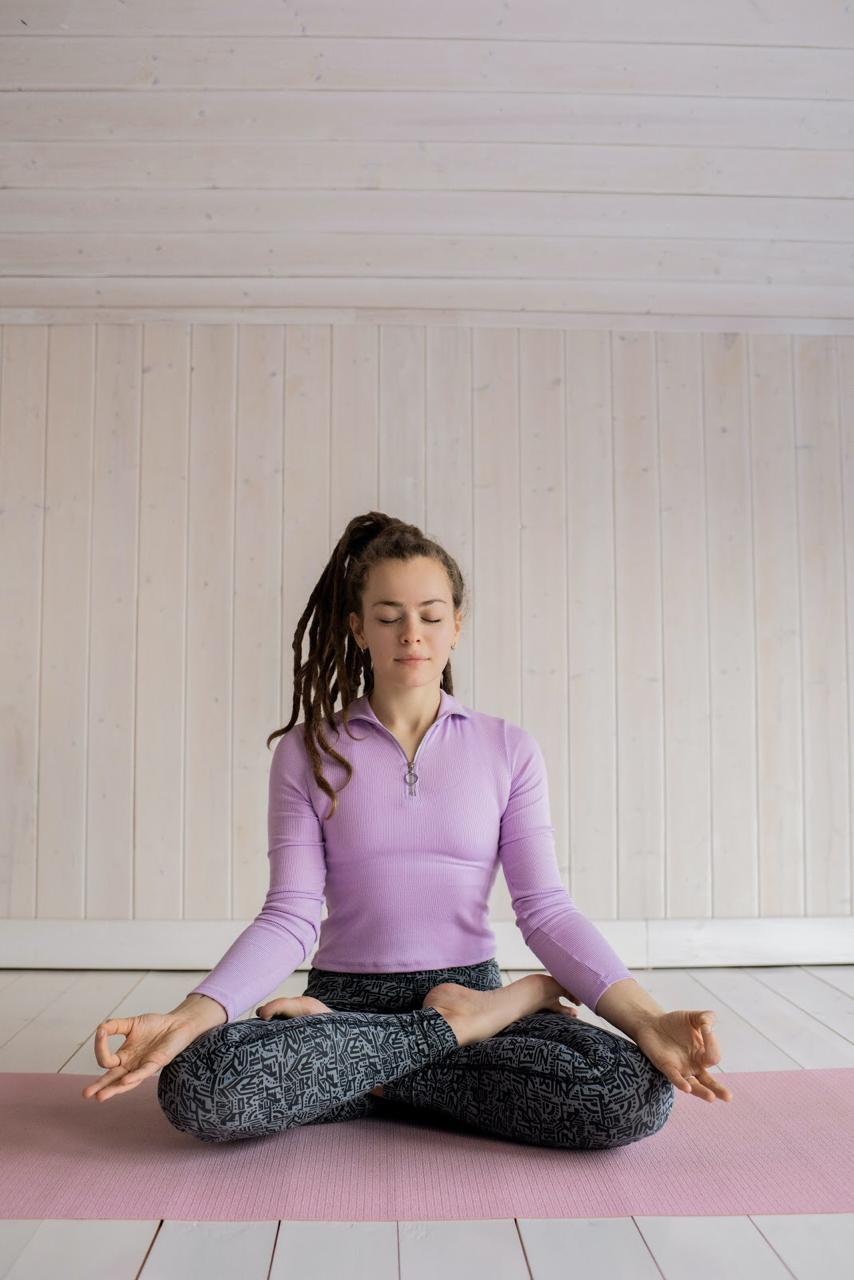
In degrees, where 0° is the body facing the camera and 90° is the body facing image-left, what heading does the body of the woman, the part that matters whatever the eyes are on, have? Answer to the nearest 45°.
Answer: approximately 0°
